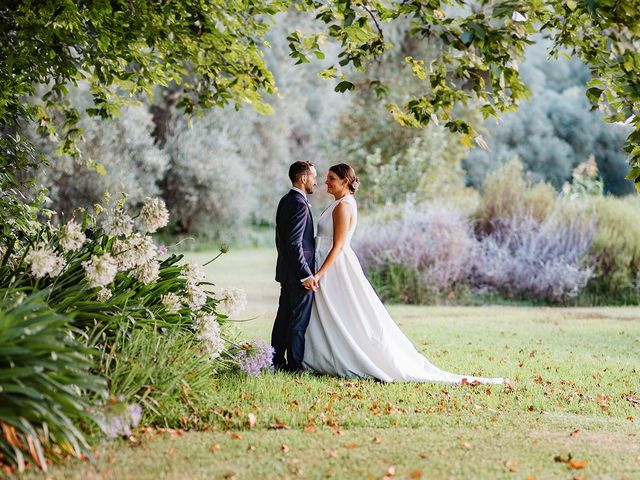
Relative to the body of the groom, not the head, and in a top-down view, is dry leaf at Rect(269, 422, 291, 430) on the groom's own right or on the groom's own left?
on the groom's own right

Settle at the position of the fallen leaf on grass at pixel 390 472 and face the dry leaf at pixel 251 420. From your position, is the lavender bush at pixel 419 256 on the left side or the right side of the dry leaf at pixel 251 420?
right

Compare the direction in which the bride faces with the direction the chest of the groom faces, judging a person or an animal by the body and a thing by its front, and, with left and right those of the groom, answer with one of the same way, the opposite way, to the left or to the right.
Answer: the opposite way

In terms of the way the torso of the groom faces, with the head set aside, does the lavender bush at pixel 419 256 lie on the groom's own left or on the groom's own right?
on the groom's own left

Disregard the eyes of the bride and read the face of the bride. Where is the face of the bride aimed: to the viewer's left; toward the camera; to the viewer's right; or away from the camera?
to the viewer's left

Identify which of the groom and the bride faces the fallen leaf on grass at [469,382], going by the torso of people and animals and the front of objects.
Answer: the groom

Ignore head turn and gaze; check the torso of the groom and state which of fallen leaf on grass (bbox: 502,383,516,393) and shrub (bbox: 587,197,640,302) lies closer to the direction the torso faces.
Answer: the fallen leaf on grass

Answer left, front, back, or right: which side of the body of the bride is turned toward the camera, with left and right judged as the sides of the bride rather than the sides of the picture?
left

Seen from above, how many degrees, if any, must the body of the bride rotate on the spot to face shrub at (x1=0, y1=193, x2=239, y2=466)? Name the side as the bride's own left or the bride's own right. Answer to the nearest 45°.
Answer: approximately 45° to the bride's own left

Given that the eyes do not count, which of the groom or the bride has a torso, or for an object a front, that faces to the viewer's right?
the groom

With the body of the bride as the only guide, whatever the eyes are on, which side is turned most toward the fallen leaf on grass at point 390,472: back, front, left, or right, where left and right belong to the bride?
left

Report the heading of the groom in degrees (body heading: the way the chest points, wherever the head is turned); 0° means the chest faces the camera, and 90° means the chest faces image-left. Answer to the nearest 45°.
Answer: approximately 270°
